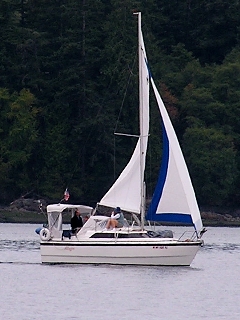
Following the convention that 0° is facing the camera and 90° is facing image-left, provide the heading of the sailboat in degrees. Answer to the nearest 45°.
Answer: approximately 270°
